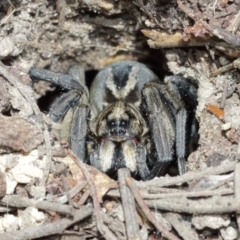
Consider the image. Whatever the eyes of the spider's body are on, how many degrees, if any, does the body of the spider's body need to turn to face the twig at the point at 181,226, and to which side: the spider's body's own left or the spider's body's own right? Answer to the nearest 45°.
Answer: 0° — it already faces it

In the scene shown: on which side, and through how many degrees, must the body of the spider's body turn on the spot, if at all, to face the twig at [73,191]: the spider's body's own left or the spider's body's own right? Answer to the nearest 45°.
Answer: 0° — it already faces it

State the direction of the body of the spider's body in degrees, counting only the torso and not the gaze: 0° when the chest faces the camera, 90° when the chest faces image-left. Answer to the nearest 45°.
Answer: approximately 0°

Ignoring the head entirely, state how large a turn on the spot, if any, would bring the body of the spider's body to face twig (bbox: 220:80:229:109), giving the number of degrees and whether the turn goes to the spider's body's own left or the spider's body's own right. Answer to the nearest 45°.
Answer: approximately 90° to the spider's body's own left
